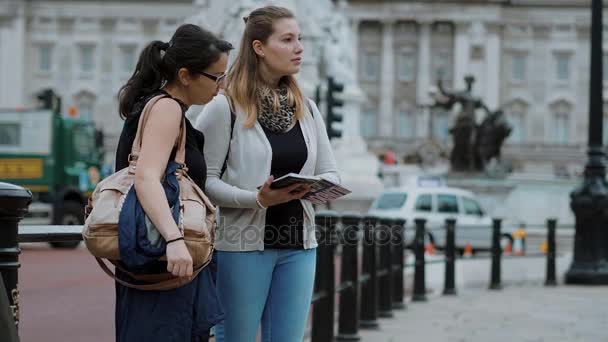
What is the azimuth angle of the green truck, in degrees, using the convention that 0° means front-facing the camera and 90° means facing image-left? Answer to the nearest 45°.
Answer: approximately 270°

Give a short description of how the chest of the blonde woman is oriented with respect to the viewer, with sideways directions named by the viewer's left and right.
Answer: facing the viewer and to the right of the viewer

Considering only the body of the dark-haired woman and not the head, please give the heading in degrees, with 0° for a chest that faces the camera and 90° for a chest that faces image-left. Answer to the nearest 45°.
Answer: approximately 270°

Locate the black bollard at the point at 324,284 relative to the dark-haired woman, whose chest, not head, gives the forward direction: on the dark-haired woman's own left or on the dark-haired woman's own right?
on the dark-haired woman's own left

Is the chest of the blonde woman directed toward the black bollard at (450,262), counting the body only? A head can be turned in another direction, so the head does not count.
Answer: no
